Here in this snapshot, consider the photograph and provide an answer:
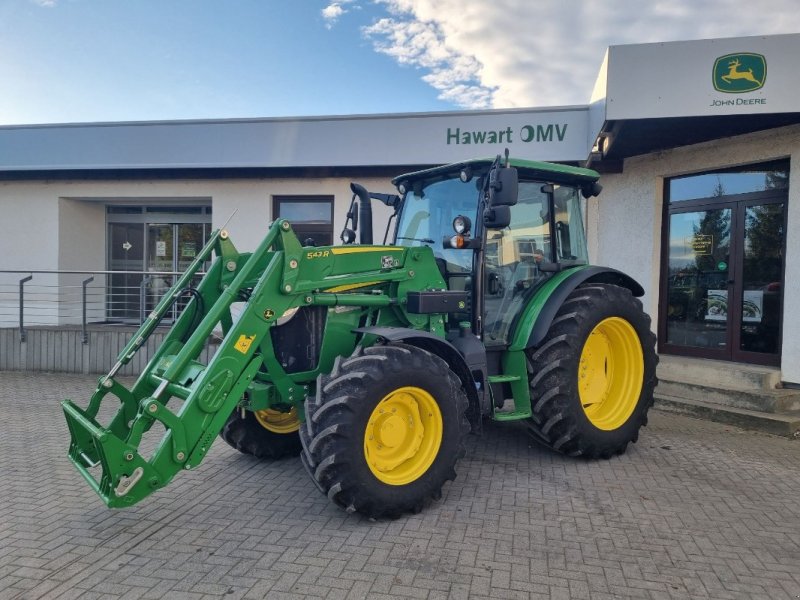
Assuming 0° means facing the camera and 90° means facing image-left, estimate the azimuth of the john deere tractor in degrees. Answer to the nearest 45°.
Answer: approximately 45°

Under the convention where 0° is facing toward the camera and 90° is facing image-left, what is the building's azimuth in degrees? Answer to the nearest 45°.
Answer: approximately 0°
